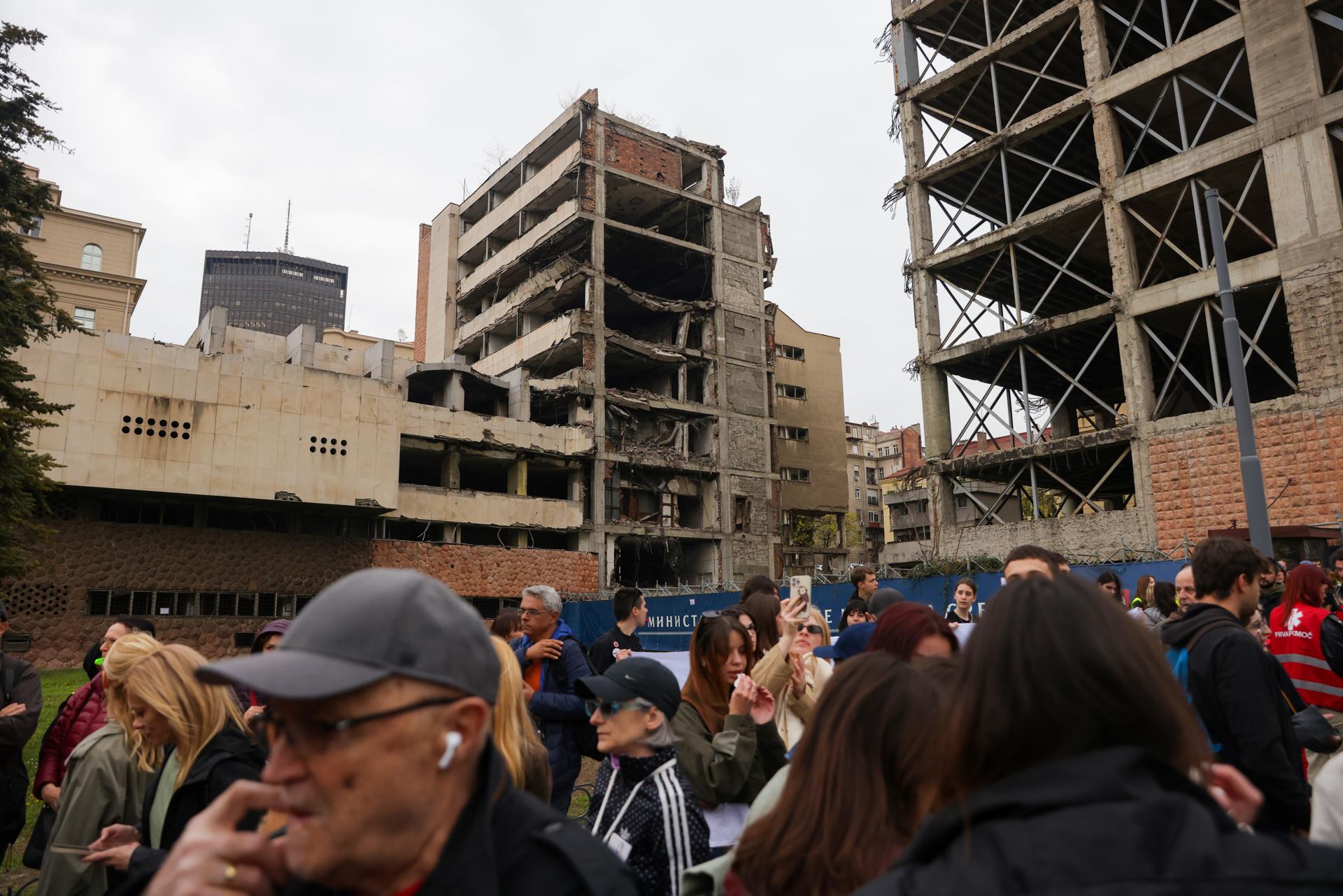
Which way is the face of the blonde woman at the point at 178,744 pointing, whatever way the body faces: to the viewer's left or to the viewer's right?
to the viewer's left

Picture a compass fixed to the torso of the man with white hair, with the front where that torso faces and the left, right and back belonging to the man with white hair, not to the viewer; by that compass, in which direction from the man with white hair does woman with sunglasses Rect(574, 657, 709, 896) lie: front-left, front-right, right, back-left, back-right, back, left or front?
front-left

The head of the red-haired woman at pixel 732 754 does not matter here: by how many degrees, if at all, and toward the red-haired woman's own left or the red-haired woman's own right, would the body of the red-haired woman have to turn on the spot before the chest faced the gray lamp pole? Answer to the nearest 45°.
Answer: approximately 90° to the red-haired woman's own left

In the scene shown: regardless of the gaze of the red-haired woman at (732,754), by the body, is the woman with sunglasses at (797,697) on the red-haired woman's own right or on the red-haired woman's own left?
on the red-haired woman's own left

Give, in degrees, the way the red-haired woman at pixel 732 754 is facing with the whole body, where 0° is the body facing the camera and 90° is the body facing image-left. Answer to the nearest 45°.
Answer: approximately 315°

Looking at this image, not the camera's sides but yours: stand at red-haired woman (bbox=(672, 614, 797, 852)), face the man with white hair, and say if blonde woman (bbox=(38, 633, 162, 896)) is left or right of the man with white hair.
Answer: left

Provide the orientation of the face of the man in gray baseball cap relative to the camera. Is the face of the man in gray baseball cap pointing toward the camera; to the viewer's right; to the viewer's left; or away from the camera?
to the viewer's left

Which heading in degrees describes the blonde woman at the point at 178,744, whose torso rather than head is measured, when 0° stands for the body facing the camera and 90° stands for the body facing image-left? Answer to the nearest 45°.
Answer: approximately 45°

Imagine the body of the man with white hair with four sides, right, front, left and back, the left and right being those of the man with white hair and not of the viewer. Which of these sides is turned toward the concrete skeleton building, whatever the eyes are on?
back

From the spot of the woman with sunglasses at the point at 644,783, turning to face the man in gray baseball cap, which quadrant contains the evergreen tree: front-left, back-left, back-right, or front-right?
back-right
